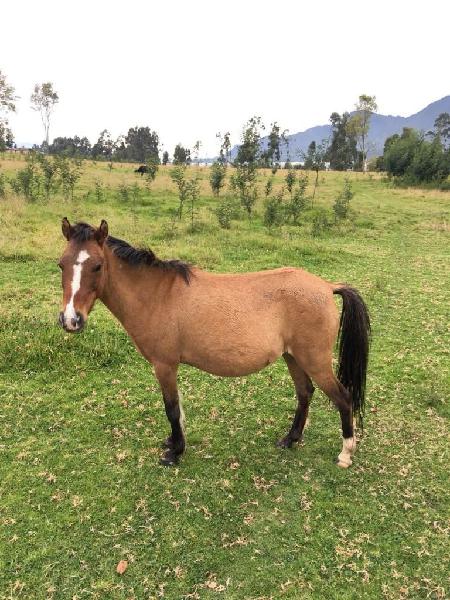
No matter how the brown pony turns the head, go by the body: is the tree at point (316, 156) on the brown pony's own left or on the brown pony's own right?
on the brown pony's own right

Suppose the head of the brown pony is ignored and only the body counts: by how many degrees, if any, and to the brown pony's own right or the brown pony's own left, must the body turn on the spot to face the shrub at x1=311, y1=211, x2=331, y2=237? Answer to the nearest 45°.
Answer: approximately 90° to the brown pony's own right

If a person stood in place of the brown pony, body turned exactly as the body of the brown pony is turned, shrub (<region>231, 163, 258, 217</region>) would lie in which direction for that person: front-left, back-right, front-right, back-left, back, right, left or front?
right

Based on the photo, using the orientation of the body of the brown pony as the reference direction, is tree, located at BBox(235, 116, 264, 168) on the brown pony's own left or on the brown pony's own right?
on the brown pony's own right

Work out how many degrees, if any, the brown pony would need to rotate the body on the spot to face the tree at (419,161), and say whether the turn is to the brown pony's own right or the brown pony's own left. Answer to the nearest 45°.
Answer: approximately 135° to the brown pony's own right

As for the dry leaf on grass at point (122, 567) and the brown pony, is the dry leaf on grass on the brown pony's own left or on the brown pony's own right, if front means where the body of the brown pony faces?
on the brown pony's own left

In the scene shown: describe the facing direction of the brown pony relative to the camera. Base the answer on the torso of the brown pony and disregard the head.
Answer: to the viewer's left

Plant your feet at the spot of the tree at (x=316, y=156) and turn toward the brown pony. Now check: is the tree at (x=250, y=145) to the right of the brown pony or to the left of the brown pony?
right
